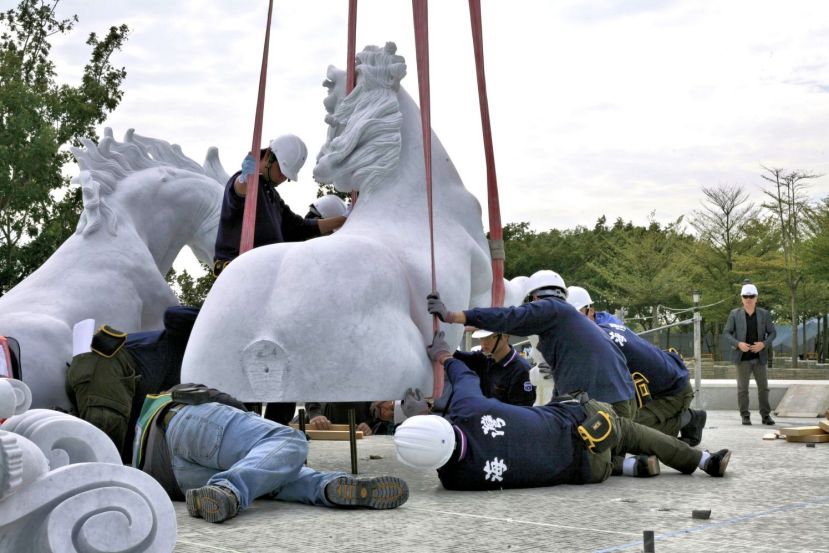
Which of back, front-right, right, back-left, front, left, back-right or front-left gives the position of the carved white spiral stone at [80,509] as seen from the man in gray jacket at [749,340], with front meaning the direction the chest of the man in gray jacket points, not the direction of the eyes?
front

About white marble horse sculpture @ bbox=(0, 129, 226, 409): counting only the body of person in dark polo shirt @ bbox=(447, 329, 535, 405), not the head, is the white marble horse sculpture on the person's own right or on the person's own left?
on the person's own right

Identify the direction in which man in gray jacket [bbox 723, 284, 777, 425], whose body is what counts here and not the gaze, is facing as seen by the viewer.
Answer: toward the camera

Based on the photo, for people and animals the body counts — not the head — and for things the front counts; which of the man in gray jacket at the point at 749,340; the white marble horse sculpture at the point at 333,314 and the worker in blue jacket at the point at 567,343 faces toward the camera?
the man in gray jacket

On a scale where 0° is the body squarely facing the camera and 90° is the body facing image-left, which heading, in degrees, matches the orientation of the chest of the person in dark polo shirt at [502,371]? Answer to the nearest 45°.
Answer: approximately 45°

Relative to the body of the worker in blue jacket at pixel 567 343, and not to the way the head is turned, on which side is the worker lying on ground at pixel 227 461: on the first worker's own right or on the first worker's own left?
on the first worker's own left

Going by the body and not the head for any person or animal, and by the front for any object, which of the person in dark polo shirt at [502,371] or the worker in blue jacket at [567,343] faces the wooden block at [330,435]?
the worker in blue jacket at [567,343]

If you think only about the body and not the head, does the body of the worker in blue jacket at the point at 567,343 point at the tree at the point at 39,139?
yes
